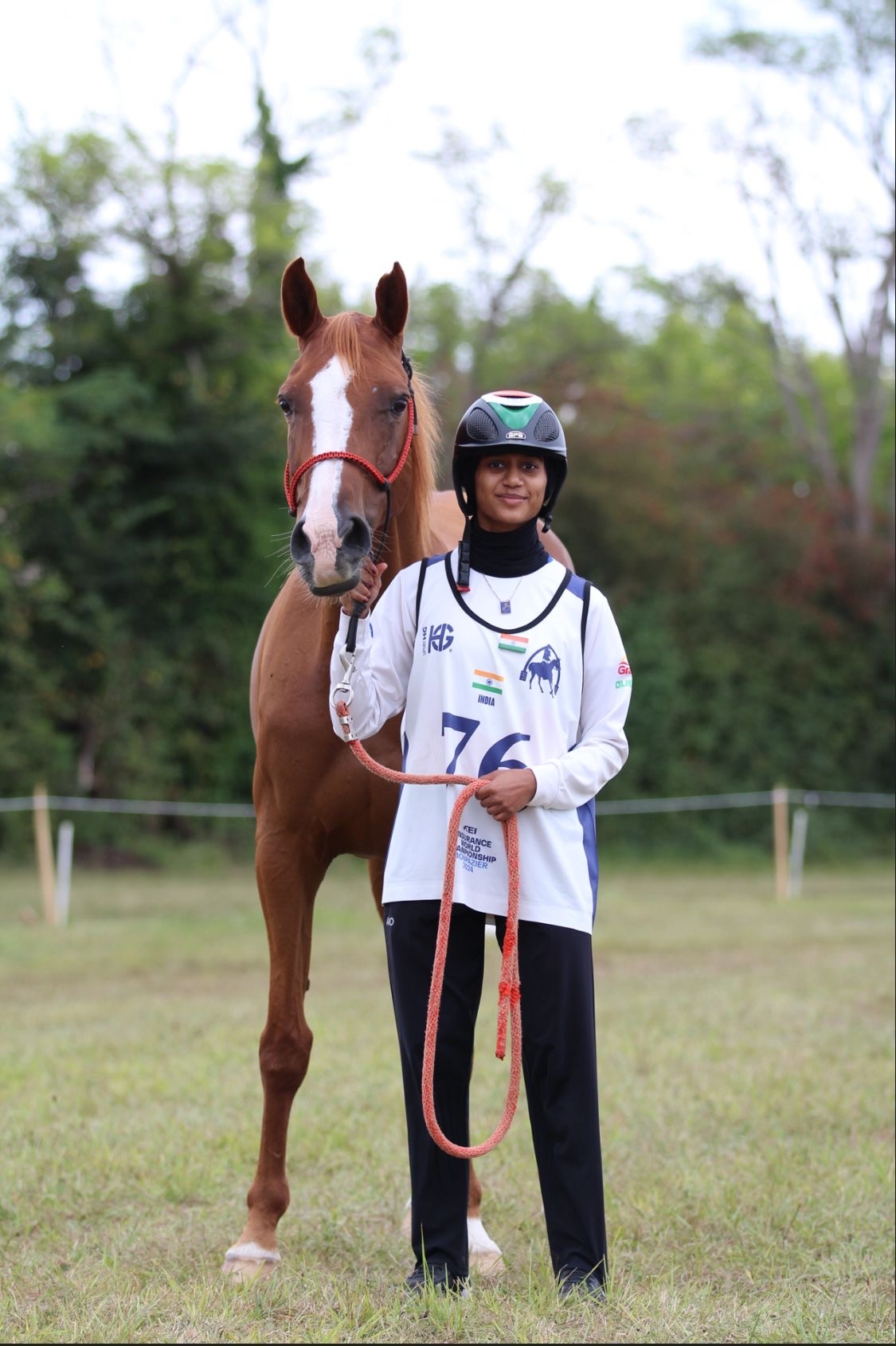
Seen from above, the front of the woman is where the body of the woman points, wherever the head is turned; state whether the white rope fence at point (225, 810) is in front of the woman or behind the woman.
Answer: behind

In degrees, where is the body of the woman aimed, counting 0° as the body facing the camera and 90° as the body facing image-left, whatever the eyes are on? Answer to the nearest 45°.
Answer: approximately 0°

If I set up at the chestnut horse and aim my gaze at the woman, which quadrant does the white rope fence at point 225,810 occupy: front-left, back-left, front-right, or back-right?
back-left

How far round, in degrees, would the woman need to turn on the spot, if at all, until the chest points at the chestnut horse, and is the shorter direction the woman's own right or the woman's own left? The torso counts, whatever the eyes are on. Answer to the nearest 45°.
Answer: approximately 135° to the woman's own right
